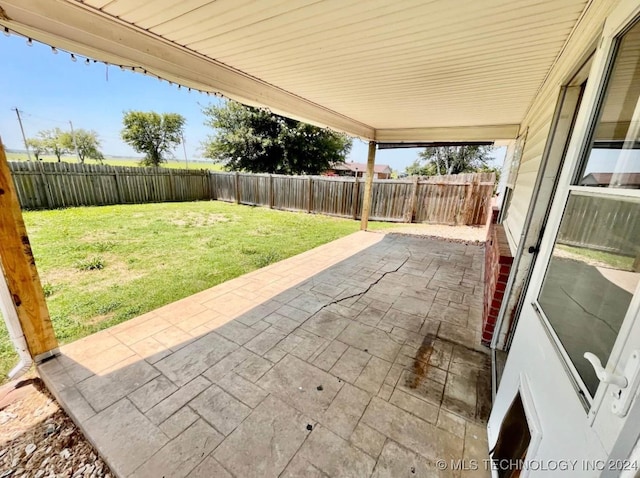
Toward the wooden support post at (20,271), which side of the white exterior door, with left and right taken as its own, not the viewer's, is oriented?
front

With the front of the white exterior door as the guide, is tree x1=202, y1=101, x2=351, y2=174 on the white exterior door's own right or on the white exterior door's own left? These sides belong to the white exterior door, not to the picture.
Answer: on the white exterior door's own right

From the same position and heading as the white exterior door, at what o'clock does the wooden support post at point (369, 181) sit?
The wooden support post is roughly at 3 o'clock from the white exterior door.

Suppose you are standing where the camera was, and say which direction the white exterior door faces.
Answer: facing the viewer and to the left of the viewer

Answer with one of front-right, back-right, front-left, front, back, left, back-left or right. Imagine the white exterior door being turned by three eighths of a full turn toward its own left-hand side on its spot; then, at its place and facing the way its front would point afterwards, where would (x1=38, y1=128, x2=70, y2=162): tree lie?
back

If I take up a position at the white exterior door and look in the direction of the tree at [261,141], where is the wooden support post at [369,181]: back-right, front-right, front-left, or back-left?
front-right

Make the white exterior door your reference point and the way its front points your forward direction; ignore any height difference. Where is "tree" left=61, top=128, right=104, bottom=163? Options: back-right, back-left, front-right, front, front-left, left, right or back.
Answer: front-right

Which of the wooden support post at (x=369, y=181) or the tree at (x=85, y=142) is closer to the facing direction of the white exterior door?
the tree

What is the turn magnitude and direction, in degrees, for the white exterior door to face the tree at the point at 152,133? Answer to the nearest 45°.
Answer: approximately 45° to its right

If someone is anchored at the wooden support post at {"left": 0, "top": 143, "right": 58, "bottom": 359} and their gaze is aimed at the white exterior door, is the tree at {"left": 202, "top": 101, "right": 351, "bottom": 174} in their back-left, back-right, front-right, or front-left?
back-left

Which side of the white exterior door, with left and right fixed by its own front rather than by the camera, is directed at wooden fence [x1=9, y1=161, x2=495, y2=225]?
right
